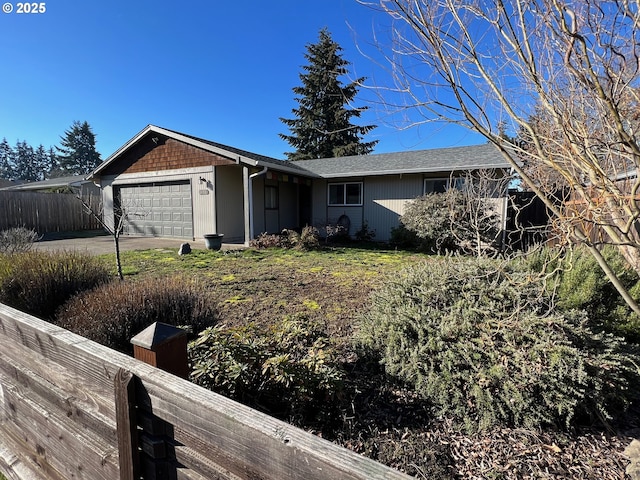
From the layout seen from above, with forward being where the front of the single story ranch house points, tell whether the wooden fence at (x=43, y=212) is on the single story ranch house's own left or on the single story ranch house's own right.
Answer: on the single story ranch house's own right

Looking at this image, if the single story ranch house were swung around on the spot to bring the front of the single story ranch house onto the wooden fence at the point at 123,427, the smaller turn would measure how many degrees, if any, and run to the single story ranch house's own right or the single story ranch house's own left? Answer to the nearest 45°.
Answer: approximately 45° to the single story ranch house's own left

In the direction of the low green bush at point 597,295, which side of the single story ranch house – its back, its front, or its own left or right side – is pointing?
left

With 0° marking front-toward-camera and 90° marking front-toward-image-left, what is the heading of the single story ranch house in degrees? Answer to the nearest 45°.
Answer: approximately 45°

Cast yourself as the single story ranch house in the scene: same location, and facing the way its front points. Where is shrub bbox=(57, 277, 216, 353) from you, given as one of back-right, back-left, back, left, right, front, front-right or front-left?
front-left

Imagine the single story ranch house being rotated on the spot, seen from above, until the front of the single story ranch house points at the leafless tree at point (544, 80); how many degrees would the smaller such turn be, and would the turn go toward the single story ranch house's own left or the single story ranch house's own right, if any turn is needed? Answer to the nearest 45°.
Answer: approximately 45° to the single story ranch house's own left

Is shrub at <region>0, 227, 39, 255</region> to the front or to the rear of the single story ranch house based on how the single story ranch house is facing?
to the front

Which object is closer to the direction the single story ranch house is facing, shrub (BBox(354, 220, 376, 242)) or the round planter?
the round planter

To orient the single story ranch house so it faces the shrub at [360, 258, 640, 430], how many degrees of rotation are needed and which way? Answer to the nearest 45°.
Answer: approximately 45° to its left
